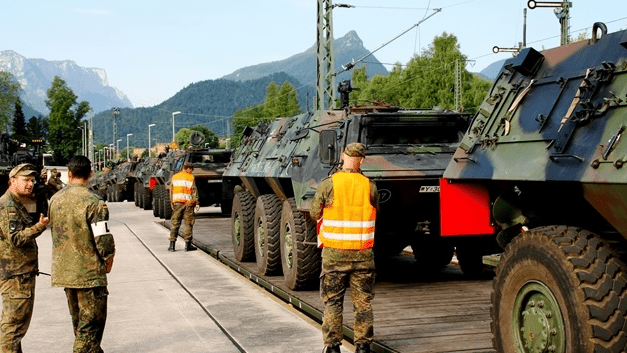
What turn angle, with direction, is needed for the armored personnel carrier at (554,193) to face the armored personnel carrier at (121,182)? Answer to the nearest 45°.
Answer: approximately 180°

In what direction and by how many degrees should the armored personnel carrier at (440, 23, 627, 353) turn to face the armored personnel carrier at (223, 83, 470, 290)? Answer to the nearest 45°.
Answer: approximately 180°

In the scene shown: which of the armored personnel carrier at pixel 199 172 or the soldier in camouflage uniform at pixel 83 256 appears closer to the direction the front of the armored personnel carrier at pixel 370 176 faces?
the soldier in camouflage uniform

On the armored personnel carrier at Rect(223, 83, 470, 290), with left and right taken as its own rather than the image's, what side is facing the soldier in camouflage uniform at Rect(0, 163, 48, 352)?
right

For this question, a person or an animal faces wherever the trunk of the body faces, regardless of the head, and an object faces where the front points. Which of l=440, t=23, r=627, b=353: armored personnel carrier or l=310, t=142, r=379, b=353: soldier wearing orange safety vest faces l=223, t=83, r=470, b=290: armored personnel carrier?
the soldier wearing orange safety vest

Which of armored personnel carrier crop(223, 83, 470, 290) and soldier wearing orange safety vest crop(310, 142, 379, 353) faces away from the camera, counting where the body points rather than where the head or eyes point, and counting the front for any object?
the soldier wearing orange safety vest

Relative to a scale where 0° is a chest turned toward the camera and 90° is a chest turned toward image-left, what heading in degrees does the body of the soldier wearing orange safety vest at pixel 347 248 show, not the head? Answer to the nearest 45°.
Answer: approximately 180°

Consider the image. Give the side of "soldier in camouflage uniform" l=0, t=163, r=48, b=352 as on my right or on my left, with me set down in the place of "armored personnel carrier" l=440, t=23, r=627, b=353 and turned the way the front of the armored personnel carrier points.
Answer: on my right

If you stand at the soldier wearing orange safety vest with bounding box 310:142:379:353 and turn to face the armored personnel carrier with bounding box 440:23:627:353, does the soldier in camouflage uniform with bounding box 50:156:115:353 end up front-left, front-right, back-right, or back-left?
back-right

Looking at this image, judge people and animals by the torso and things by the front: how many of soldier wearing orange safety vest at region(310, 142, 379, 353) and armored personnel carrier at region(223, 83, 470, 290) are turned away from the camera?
1
